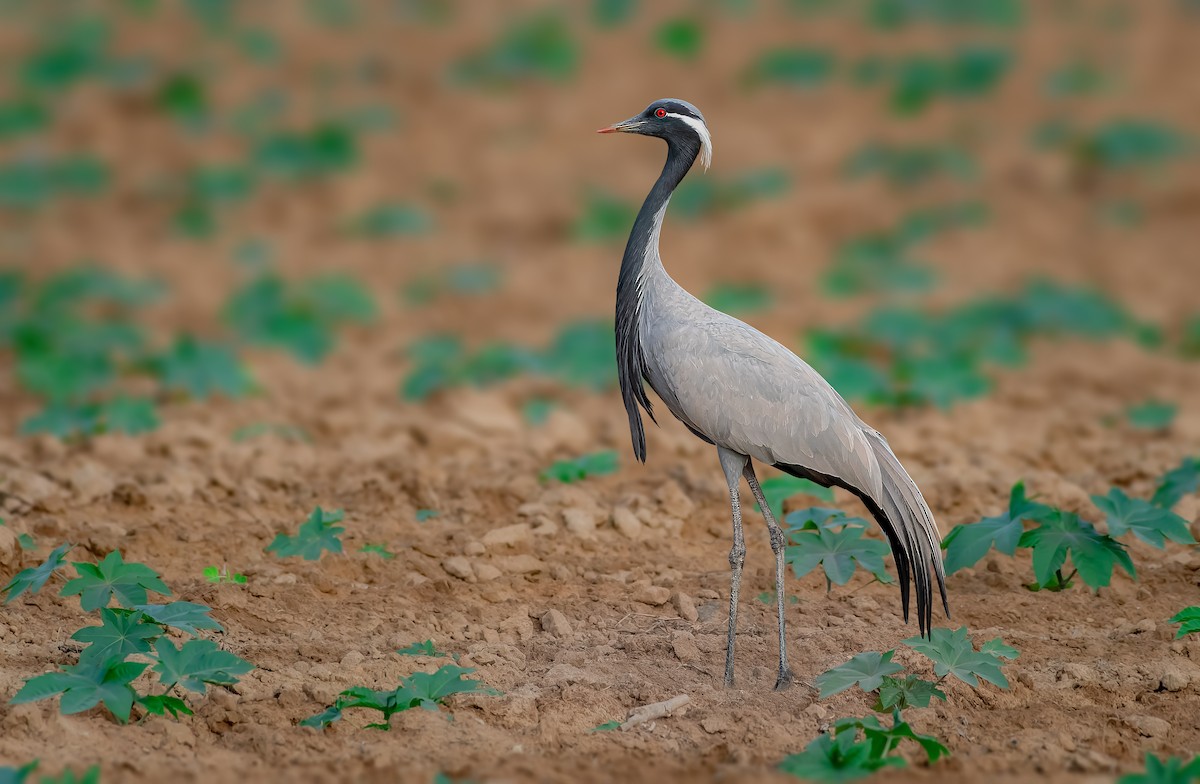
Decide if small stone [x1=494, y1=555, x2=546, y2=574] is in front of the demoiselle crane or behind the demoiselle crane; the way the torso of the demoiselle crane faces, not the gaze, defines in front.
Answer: in front

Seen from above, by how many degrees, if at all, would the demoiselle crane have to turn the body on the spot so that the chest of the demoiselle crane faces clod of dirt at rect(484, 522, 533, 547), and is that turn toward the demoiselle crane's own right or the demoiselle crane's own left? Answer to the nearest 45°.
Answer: approximately 45° to the demoiselle crane's own right

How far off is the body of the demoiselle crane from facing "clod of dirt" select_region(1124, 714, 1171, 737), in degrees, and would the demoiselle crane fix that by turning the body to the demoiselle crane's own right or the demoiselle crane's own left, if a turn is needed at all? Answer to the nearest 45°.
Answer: approximately 180°

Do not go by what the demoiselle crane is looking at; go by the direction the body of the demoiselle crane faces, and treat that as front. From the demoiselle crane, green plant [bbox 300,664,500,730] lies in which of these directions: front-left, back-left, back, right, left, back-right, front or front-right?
front-left

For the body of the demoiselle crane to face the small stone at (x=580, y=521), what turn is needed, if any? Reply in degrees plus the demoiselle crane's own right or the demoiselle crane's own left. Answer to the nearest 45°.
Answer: approximately 45° to the demoiselle crane's own right

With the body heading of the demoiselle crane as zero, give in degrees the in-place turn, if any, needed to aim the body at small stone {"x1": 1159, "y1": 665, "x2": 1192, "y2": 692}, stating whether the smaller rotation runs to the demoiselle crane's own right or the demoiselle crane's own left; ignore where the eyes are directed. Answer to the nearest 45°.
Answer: approximately 180°

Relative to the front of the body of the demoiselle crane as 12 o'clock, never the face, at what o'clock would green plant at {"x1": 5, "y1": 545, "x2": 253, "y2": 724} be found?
The green plant is roughly at 11 o'clock from the demoiselle crane.

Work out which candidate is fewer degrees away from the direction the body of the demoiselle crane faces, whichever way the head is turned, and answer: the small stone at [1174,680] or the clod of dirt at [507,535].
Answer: the clod of dirt

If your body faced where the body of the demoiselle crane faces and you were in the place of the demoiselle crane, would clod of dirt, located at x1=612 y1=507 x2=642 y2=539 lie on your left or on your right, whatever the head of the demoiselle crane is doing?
on your right

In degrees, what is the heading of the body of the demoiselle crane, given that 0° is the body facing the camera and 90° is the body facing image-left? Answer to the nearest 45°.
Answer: approximately 90°
